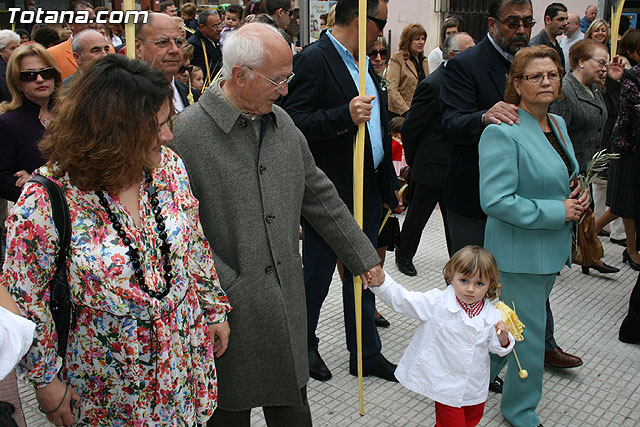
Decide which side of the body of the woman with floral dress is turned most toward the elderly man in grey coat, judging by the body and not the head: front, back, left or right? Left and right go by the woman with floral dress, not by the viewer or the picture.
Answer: left

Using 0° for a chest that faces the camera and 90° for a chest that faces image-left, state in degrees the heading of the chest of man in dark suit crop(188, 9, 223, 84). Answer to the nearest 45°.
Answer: approximately 315°

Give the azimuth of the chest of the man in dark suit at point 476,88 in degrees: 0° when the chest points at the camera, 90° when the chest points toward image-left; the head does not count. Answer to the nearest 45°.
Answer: approximately 315°

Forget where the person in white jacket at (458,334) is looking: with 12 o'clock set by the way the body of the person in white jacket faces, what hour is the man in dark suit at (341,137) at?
The man in dark suit is roughly at 5 o'clock from the person in white jacket.

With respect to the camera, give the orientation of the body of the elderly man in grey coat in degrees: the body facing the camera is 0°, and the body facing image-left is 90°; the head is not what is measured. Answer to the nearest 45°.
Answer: approximately 315°

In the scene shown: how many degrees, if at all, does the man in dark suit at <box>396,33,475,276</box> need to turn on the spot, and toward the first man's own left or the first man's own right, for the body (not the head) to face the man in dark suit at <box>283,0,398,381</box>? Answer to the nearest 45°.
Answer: approximately 90° to the first man's own right

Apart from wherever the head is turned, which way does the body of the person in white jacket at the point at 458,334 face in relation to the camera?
toward the camera

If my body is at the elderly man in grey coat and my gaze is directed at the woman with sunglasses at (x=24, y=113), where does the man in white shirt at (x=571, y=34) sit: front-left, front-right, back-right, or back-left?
front-right

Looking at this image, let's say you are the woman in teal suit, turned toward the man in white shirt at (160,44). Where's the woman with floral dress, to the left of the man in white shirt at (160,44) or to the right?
left
